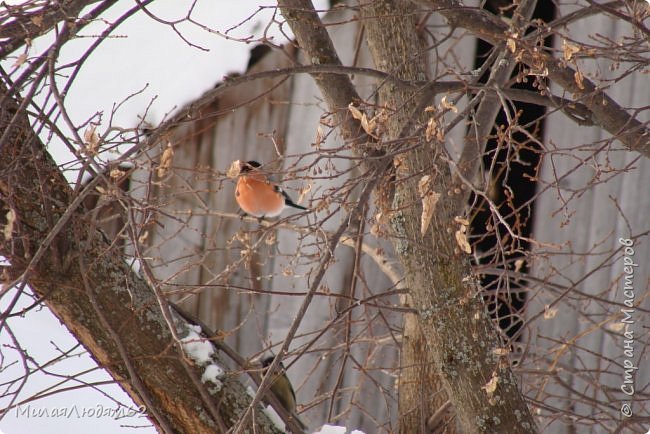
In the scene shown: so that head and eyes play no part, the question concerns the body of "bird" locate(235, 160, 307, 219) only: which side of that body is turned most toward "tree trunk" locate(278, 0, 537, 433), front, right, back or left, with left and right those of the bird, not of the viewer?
left

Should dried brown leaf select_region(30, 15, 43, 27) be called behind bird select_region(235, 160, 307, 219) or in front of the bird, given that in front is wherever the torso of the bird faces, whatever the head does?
in front

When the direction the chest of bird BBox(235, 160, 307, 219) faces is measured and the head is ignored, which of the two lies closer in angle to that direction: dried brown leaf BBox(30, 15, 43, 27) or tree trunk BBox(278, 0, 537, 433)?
the dried brown leaf

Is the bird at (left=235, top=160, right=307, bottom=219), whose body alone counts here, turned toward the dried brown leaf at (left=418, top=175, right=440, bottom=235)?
no

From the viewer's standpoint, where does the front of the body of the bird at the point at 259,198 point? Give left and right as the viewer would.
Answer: facing the viewer and to the left of the viewer
